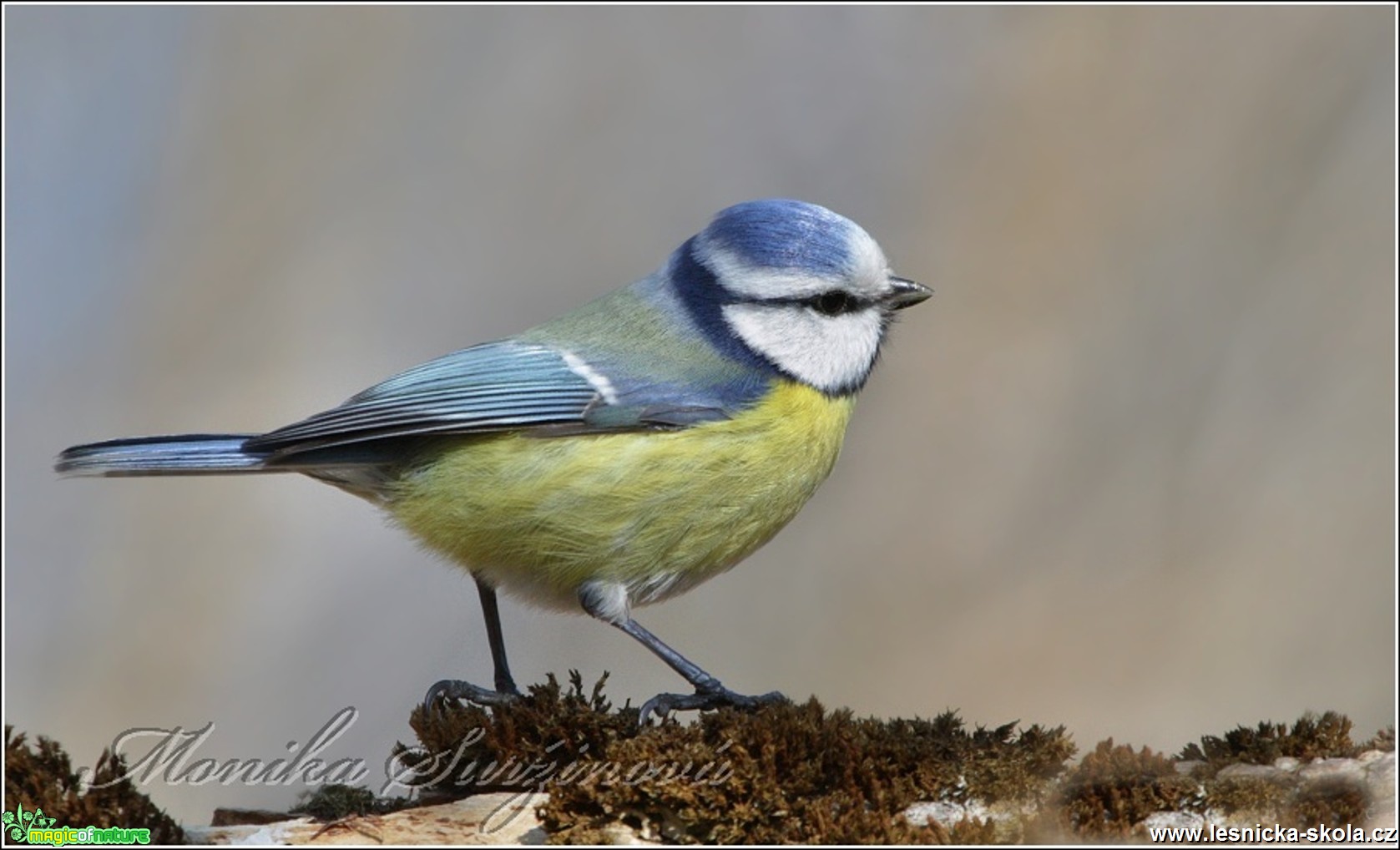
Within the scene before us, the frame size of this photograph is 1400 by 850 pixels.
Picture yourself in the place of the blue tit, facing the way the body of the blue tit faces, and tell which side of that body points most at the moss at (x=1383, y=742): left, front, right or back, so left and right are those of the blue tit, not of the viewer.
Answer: front

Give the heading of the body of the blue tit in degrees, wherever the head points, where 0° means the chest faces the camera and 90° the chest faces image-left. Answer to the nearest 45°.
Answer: approximately 270°

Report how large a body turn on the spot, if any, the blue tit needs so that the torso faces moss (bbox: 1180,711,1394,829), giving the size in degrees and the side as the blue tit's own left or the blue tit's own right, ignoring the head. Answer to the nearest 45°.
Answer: approximately 45° to the blue tit's own right

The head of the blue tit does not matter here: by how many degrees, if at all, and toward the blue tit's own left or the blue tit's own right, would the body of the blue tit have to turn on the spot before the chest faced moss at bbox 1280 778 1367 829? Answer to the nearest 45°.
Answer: approximately 45° to the blue tit's own right
